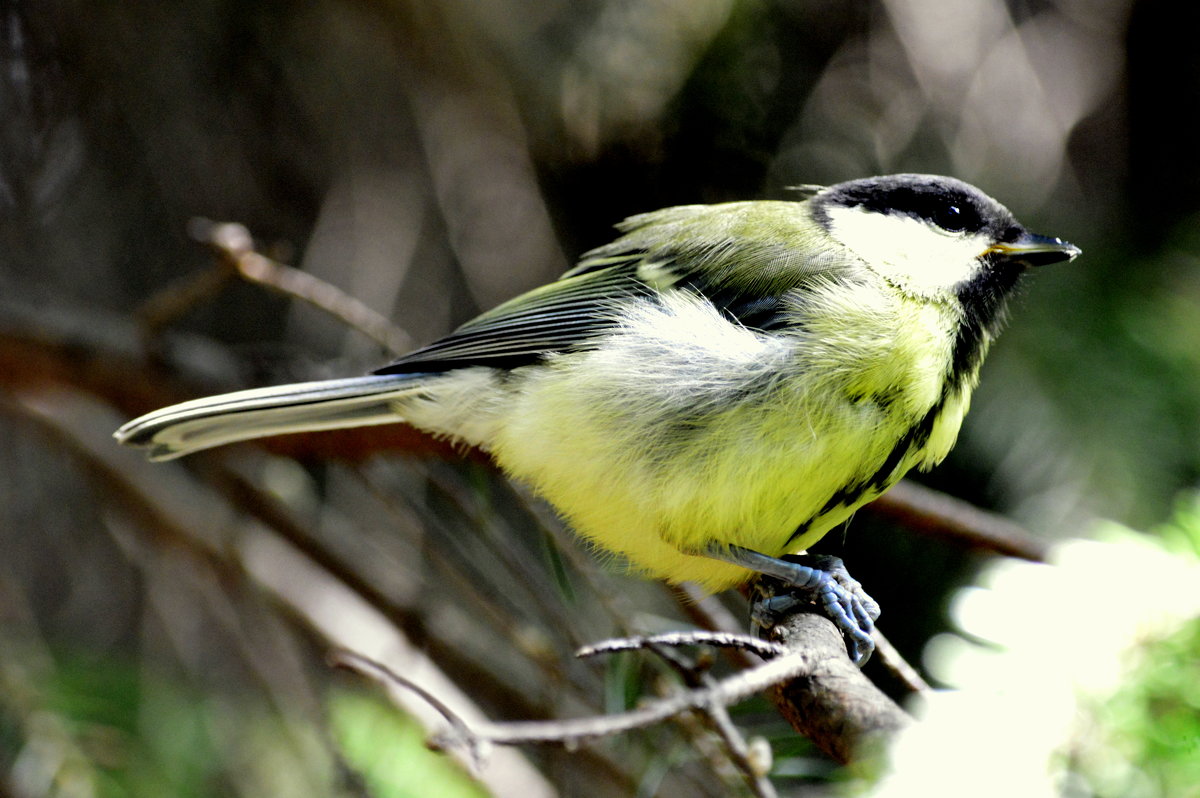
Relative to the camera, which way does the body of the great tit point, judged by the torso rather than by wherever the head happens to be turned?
to the viewer's right

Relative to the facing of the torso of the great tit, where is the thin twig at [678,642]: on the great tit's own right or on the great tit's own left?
on the great tit's own right
